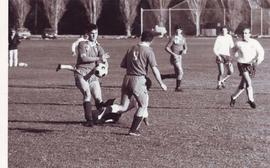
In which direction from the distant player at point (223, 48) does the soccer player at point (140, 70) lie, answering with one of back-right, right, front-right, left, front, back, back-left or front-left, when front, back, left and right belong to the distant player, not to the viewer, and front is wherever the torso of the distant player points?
front

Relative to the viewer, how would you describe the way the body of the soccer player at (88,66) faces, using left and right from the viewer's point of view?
facing the viewer and to the right of the viewer

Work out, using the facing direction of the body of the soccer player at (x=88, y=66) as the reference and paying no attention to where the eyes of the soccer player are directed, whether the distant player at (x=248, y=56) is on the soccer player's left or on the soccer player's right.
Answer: on the soccer player's left

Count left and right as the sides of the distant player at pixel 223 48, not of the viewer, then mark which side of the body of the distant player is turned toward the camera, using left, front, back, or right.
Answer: front

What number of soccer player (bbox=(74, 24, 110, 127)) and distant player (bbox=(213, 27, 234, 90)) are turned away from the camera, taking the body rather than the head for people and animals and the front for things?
0

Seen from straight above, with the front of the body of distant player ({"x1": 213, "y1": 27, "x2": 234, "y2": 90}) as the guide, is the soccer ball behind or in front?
in front
